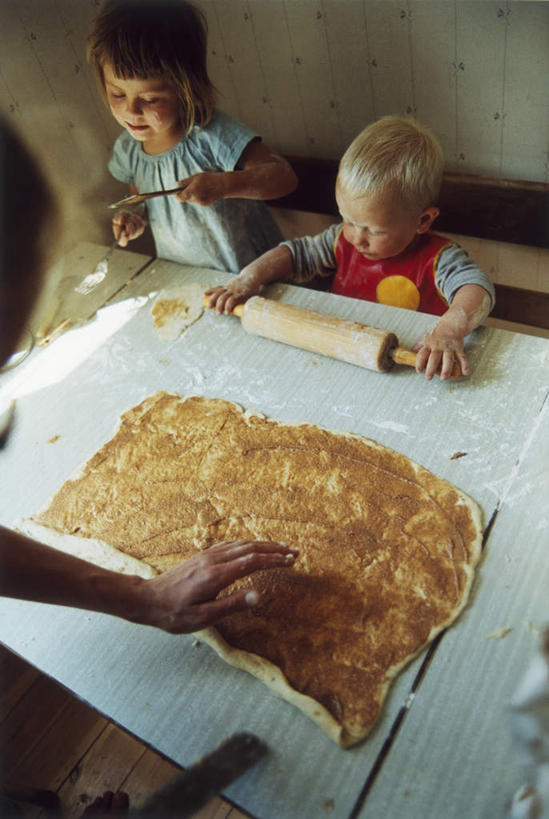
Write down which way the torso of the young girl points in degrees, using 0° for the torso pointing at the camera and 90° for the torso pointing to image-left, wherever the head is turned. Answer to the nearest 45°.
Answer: approximately 45°

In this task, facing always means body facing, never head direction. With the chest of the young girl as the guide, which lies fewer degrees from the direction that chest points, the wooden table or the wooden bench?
the wooden table

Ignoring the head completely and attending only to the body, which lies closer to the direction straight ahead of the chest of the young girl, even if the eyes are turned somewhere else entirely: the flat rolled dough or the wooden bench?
the flat rolled dough

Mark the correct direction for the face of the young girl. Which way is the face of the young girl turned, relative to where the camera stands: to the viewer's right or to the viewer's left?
to the viewer's left
